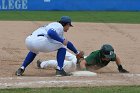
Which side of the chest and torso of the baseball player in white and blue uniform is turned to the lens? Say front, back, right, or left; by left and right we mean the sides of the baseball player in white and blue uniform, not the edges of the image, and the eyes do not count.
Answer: right
